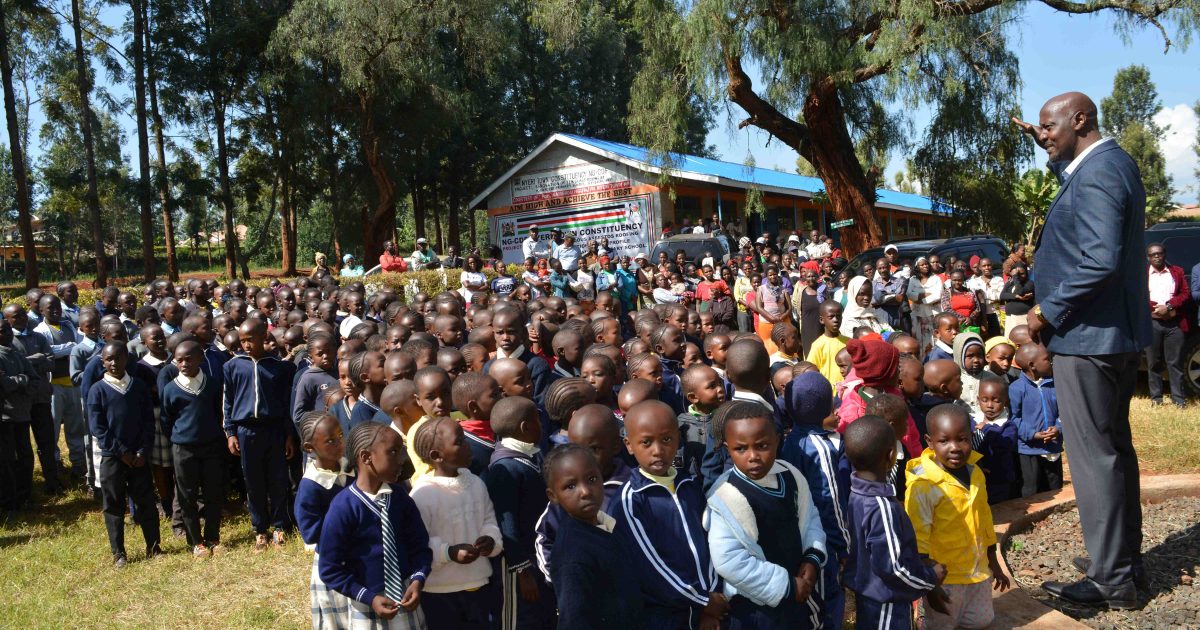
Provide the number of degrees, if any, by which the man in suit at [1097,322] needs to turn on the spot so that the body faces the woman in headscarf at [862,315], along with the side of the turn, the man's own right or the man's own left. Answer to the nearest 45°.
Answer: approximately 90° to the man's own right

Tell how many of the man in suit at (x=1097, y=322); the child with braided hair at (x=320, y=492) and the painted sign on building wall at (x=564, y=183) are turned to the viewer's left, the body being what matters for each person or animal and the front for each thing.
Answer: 1

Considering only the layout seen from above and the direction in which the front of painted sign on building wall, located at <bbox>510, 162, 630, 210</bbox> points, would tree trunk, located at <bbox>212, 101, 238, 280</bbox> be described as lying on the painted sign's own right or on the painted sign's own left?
on the painted sign's own right

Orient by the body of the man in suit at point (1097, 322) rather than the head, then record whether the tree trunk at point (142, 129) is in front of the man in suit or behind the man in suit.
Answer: in front

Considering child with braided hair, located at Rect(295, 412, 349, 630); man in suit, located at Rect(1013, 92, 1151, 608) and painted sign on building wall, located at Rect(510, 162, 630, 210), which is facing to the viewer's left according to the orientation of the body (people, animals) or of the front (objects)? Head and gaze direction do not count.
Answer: the man in suit

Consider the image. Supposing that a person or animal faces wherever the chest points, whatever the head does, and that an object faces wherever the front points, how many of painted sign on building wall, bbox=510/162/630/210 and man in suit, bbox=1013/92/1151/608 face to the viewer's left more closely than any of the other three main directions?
1

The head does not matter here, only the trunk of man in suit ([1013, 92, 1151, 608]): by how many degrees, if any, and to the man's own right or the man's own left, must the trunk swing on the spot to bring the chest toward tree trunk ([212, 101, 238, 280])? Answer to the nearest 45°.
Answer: approximately 45° to the man's own right

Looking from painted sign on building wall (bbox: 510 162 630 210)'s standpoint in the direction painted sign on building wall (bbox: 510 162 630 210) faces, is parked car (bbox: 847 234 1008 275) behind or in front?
in front

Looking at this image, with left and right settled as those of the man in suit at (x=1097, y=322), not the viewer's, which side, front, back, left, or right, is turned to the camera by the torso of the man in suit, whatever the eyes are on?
left

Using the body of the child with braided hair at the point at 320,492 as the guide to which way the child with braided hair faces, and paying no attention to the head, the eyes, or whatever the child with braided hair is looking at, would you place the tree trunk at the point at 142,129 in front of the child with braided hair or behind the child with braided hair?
behind

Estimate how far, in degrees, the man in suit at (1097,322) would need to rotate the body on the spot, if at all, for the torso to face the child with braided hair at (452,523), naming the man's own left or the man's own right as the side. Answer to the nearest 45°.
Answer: approximately 45° to the man's own left

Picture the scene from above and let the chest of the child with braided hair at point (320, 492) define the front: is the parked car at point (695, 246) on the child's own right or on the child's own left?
on the child's own left
